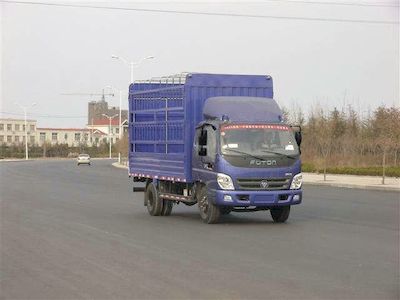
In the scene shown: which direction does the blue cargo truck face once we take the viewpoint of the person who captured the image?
facing the viewer and to the right of the viewer
